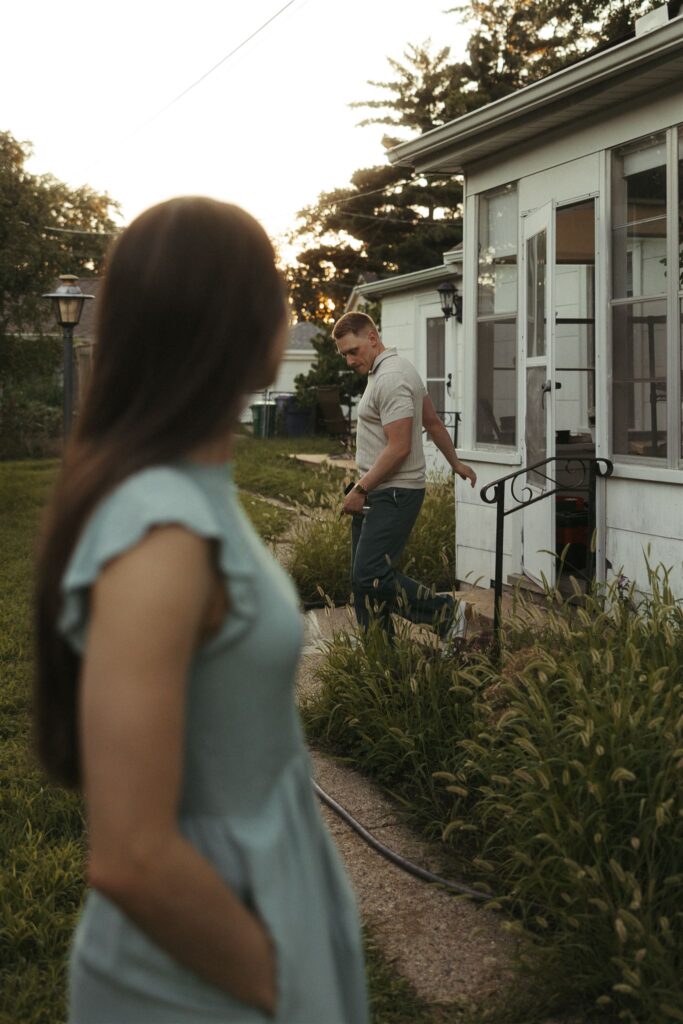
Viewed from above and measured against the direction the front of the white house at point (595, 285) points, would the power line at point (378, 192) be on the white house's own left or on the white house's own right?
on the white house's own right

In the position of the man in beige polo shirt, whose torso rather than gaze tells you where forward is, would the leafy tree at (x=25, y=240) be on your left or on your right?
on your right

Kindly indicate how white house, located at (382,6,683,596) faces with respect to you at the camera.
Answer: facing the viewer and to the left of the viewer

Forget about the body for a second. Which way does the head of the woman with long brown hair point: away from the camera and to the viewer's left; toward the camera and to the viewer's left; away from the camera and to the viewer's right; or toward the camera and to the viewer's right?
away from the camera and to the viewer's right
